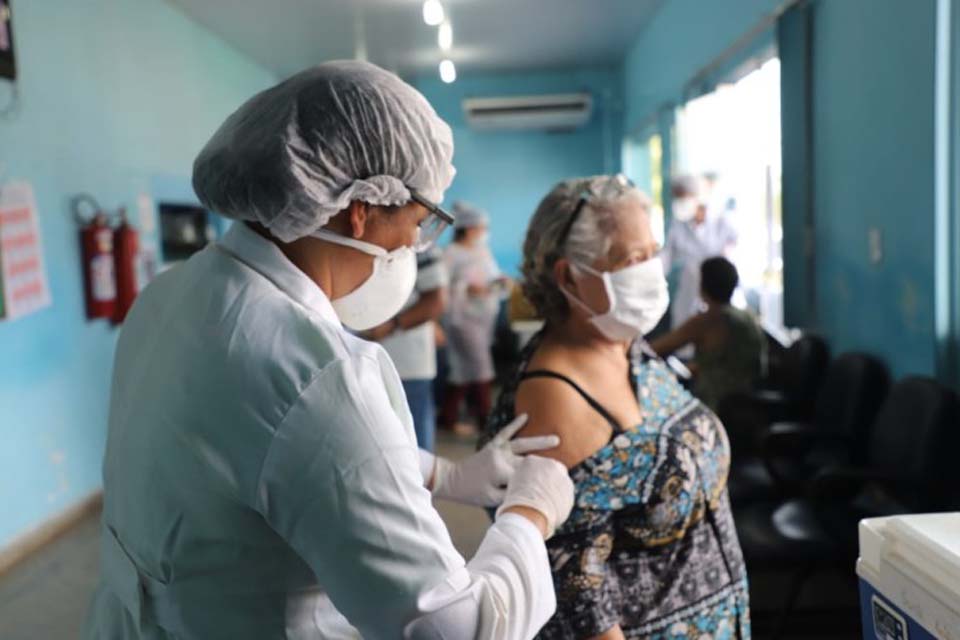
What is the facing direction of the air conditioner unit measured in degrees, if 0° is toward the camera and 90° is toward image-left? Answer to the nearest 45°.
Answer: approximately 0°

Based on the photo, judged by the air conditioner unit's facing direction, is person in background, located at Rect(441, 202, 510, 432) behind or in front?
in front

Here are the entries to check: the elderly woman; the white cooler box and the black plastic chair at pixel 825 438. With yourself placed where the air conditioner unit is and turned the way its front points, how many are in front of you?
3

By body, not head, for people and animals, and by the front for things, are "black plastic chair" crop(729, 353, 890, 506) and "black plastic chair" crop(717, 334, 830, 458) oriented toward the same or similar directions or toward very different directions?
same or similar directions

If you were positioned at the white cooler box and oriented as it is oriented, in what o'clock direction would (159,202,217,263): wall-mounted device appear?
The wall-mounted device is roughly at 3 o'clock from the white cooler box.

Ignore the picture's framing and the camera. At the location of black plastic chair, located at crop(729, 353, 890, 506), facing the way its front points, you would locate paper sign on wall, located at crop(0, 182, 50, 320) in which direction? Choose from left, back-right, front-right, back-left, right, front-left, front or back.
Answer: front-right

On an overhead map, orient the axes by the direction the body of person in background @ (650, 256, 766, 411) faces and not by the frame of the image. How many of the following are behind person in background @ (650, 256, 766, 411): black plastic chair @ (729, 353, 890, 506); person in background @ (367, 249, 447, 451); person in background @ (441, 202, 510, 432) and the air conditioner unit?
1

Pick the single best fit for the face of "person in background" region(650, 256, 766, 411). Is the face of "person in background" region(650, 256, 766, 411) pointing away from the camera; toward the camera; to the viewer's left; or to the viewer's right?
away from the camera

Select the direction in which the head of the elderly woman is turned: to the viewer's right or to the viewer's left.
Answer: to the viewer's right

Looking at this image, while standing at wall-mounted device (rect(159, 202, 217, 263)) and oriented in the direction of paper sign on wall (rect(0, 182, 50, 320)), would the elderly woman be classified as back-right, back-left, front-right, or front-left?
front-left

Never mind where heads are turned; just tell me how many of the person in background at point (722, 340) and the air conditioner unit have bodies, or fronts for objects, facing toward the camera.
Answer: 1

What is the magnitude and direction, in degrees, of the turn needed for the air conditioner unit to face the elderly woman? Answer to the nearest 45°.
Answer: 0° — it already faces them

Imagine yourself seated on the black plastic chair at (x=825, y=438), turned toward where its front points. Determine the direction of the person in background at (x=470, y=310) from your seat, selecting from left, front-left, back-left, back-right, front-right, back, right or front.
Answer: right

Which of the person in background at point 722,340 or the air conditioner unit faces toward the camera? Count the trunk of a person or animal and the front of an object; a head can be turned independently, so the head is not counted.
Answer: the air conditioner unit
